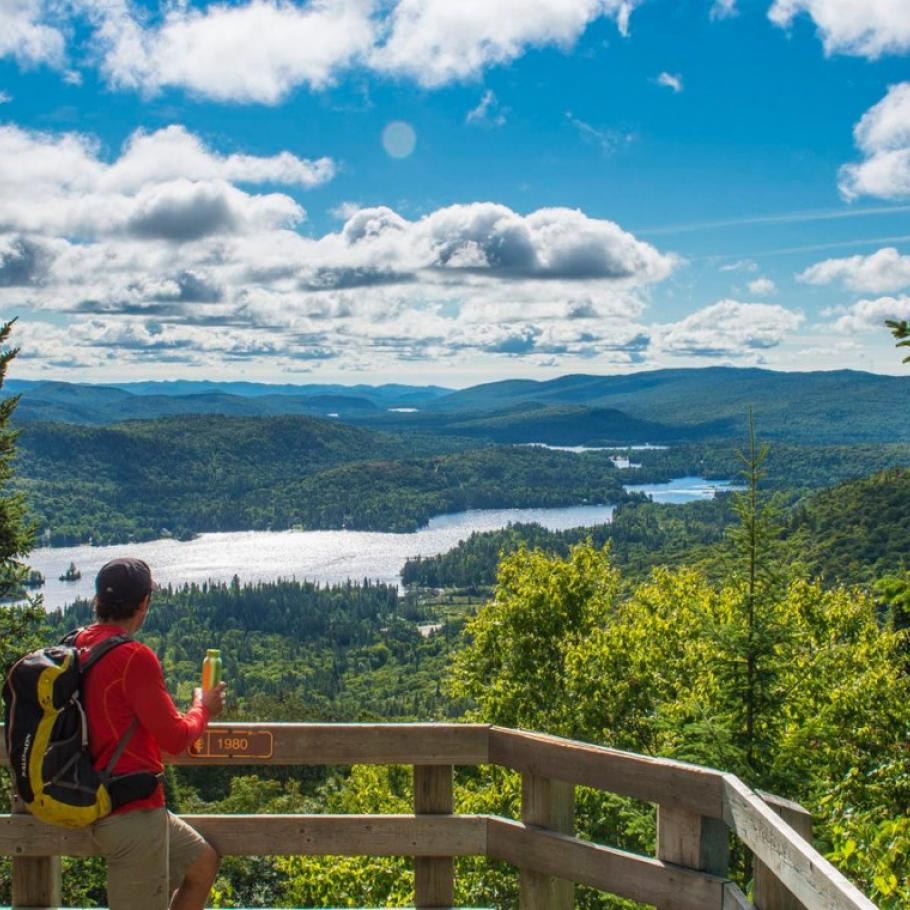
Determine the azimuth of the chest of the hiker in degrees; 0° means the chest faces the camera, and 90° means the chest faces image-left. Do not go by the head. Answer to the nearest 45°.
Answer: approximately 225°
